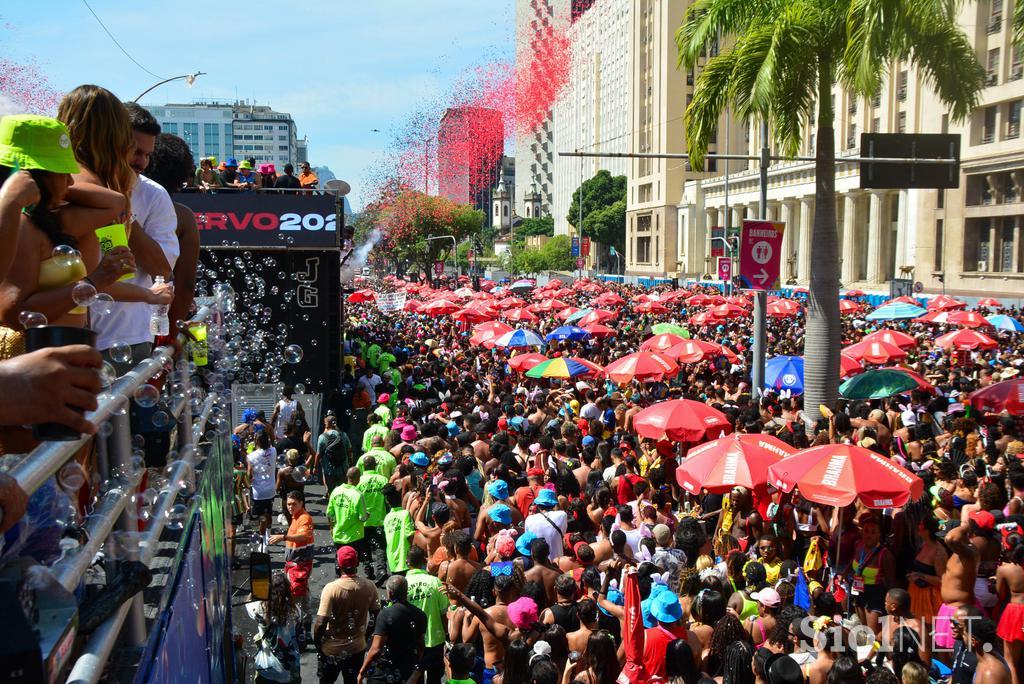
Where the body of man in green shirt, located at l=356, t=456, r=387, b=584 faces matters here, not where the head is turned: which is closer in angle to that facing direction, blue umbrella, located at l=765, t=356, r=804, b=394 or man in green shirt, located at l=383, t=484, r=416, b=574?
the blue umbrella

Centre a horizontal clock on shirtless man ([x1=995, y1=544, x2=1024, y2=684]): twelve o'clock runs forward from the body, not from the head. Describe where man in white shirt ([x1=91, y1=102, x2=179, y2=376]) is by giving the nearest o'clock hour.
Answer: The man in white shirt is roughly at 7 o'clock from the shirtless man.

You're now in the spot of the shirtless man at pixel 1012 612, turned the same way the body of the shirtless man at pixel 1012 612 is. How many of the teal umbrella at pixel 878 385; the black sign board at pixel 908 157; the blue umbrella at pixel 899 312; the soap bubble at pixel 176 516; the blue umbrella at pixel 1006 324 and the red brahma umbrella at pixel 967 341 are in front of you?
5

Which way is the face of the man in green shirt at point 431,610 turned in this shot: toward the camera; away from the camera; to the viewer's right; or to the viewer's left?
away from the camera

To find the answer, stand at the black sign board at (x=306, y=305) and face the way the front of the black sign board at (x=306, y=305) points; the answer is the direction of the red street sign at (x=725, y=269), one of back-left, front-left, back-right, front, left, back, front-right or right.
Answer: back-left

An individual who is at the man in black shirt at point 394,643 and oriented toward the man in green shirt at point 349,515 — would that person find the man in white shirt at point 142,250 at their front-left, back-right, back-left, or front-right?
back-left

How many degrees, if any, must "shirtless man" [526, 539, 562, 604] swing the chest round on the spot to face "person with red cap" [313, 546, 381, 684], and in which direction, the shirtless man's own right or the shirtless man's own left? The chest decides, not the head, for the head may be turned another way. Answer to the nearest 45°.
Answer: approximately 90° to the shirtless man's own left

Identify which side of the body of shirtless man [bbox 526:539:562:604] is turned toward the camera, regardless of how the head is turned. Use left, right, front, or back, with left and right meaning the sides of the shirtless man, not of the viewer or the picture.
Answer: back

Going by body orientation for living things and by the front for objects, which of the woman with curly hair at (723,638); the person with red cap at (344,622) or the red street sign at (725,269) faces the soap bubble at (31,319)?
the red street sign

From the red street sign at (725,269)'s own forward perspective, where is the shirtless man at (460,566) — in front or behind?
in front

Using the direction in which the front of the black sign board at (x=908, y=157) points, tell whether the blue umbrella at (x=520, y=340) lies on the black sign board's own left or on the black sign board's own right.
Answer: on the black sign board's own left

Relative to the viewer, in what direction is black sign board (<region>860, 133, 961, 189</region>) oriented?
away from the camera

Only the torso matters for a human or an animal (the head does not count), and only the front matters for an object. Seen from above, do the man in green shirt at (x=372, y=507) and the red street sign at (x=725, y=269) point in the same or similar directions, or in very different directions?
very different directions

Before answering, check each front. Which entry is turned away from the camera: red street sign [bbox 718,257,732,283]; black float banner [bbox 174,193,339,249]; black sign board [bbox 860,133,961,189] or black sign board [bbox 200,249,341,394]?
black sign board [bbox 860,133,961,189]

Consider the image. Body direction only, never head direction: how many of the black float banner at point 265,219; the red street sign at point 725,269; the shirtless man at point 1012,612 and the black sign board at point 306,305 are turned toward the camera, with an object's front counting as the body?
3

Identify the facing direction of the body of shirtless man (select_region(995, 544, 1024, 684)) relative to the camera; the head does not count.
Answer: away from the camera

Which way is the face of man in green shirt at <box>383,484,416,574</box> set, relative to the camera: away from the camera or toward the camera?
away from the camera

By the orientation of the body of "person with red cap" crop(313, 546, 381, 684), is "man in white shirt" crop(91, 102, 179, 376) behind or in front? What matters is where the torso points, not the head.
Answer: behind

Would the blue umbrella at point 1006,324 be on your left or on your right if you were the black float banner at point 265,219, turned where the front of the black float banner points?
on your left

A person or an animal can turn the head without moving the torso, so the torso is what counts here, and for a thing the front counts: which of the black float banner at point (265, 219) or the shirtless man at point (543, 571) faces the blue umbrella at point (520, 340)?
the shirtless man

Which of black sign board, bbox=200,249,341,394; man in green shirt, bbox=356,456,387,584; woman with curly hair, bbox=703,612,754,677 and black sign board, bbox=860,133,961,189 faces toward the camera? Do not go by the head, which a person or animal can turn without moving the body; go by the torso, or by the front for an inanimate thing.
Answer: black sign board, bbox=200,249,341,394
